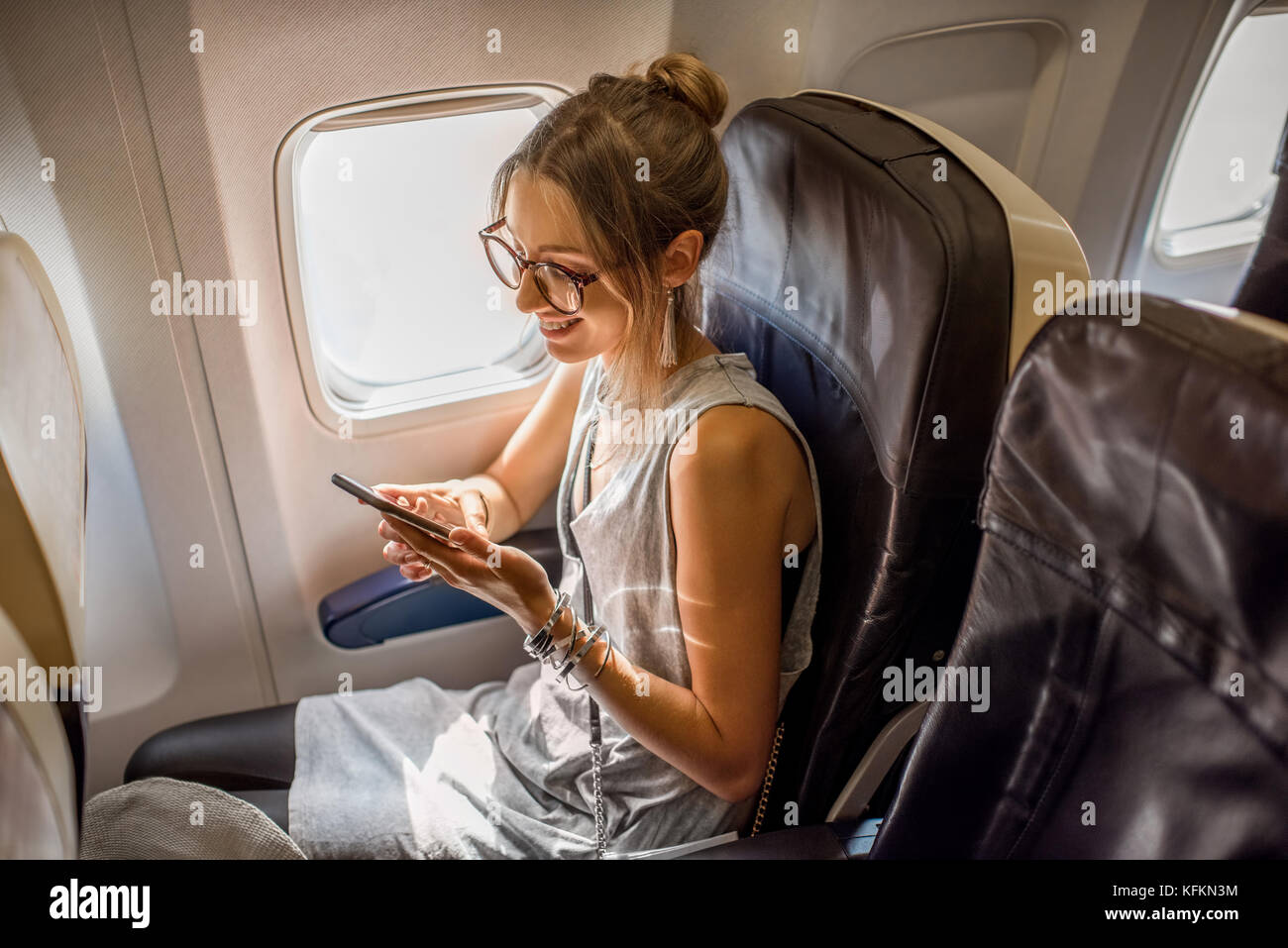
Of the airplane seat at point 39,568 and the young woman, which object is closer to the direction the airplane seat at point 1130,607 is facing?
the airplane seat

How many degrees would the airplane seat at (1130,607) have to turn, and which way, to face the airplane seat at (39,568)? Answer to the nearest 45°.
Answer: approximately 45° to its right

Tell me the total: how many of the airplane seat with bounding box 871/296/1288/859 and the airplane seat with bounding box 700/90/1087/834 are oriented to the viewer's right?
0

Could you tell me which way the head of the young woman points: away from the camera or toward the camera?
toward the camera

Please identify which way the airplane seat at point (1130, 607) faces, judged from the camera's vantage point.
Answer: facing the viewer and to the left of the viewer

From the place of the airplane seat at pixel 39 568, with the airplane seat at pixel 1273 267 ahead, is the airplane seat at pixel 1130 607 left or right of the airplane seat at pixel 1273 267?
right

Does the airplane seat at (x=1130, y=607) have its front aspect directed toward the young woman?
no

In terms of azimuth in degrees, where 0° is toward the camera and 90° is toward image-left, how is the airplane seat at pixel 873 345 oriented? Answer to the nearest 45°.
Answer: approximately 45°

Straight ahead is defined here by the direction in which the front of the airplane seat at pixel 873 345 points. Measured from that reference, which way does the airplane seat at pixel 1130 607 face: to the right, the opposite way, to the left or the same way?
the same way

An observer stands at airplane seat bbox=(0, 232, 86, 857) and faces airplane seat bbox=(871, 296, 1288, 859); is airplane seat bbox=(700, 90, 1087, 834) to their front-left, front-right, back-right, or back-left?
front-left

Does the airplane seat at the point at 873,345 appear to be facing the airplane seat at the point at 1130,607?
no
